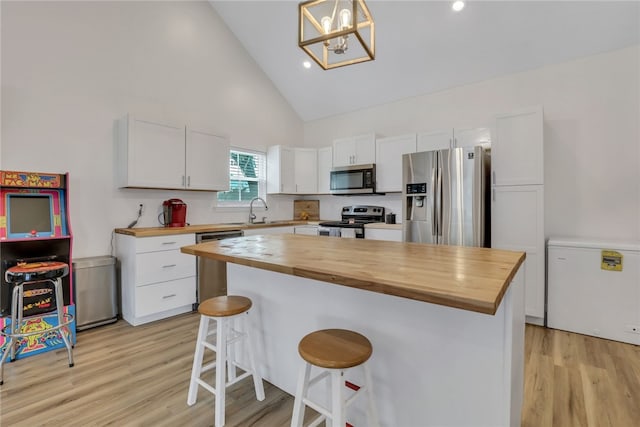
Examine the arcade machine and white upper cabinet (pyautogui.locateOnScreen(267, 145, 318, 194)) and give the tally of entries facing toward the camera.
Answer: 2

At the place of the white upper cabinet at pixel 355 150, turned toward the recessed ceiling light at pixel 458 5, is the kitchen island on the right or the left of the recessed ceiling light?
right

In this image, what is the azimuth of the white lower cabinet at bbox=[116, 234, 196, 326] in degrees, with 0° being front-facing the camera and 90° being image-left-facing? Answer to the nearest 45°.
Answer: approximately 315°

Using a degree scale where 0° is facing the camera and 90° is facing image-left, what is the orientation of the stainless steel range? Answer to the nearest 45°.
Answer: approximately 45°

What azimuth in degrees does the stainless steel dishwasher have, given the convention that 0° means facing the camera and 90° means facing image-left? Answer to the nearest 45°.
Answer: approximately 315°

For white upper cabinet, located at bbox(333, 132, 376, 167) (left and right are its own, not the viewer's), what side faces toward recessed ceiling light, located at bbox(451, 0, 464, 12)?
left

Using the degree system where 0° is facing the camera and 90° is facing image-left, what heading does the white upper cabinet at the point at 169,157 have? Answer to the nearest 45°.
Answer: approximately 315°
